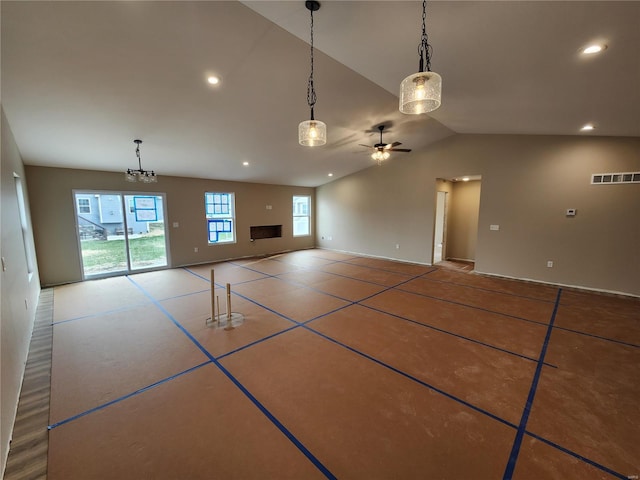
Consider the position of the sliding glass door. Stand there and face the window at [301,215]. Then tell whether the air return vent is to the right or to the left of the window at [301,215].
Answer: right

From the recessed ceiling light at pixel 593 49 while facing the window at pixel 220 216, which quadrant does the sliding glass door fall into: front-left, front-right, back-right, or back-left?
front-left

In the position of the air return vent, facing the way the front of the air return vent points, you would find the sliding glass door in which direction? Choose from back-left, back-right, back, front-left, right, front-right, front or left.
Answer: front-right

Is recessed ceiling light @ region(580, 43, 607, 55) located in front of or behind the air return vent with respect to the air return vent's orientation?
in front

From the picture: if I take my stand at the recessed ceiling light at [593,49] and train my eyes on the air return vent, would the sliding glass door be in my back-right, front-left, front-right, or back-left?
back-left

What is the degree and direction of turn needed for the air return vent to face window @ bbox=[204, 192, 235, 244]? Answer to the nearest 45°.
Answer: approximately 45° to its right

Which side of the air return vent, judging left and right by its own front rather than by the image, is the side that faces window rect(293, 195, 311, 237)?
right

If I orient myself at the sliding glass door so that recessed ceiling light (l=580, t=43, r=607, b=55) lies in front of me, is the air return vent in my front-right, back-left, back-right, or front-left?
front-left

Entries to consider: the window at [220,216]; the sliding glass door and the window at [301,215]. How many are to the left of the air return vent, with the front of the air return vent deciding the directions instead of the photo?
0

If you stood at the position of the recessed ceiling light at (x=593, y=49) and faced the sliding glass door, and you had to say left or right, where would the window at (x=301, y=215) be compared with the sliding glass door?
right
